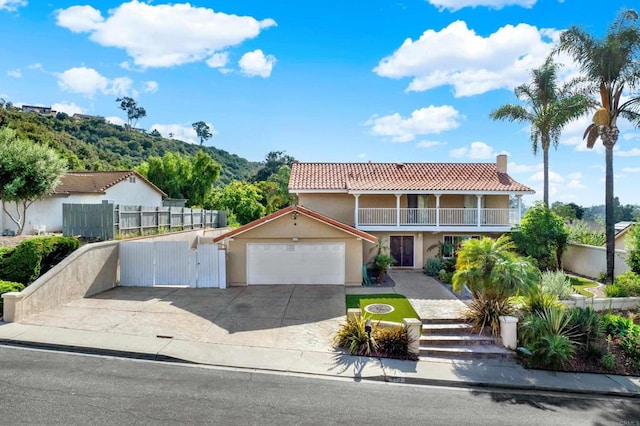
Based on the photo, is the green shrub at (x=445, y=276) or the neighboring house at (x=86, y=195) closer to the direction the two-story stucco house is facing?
the green shrub

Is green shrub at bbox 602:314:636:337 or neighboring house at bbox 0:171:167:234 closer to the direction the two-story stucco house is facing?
the green shrub

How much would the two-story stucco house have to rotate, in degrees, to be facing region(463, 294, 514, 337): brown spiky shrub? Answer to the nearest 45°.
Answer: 0° — it already faces it

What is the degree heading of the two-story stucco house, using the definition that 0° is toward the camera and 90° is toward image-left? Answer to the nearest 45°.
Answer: approximately 0°

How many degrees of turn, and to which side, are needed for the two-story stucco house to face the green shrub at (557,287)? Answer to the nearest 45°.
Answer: approximately 45° to its left

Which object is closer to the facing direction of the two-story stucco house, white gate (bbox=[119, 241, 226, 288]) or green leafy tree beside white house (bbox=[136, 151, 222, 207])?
the white gate

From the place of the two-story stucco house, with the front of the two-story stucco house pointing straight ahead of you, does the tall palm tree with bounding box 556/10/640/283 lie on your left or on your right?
on your left

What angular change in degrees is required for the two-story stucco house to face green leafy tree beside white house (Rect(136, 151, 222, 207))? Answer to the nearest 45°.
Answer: approximately 135° to its right

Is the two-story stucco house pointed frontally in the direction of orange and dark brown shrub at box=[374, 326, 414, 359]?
yes
